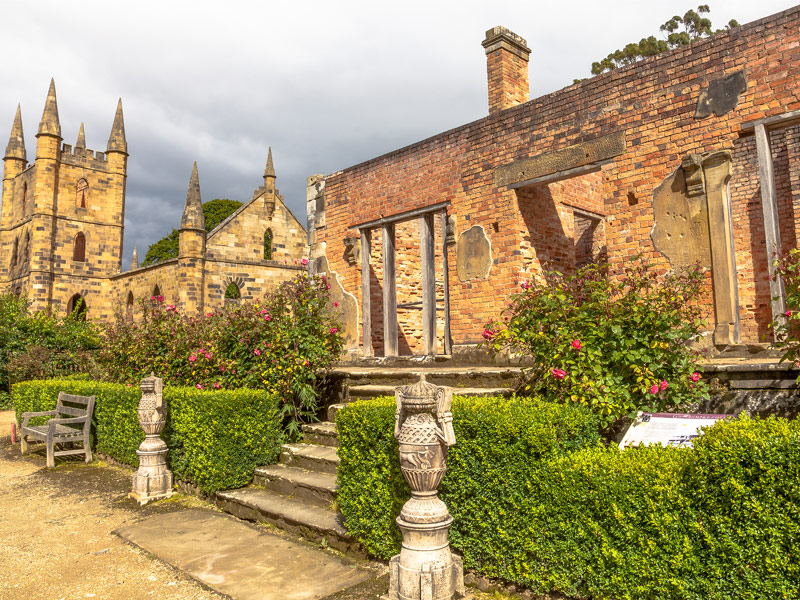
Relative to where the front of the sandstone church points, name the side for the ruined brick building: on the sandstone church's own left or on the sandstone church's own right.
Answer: on the sandstone church's own left

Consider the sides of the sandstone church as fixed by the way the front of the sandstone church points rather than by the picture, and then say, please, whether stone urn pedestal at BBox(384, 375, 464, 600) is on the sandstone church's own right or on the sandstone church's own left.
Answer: on the sandstone church's own left

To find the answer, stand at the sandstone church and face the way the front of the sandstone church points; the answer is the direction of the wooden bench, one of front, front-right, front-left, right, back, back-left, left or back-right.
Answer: front-left

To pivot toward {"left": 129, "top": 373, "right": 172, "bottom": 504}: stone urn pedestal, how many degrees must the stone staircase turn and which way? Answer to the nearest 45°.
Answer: approximately 90° to its right

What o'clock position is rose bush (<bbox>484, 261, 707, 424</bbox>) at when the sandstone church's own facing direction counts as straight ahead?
The rose bush is roughly at 10 o'clock from the sandstone church.

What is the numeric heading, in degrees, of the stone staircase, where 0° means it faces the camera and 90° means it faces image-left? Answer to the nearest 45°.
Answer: approximately 45°

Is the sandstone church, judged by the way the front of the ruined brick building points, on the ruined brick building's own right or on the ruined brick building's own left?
on the ruined brick building's own right

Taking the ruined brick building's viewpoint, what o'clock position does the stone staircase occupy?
The stone staircase is roughly at 12 o'clock from the ruined brick building.

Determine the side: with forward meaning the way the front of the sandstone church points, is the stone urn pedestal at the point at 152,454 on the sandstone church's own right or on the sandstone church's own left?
on the sandstone church's own left

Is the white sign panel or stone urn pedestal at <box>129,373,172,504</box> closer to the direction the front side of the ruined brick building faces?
the stone urn pedestal

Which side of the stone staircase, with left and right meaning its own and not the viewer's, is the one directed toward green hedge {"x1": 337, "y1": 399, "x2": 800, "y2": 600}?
left

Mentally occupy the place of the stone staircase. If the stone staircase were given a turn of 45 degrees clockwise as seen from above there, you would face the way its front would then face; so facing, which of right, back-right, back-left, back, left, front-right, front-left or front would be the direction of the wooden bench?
front-right

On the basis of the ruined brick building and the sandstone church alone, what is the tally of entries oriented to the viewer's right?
0

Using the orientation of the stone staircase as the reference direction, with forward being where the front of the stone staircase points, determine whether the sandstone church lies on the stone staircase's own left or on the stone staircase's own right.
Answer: on the stone staircase's own right

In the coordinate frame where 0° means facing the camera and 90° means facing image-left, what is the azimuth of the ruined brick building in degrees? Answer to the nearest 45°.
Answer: approximately 45°
